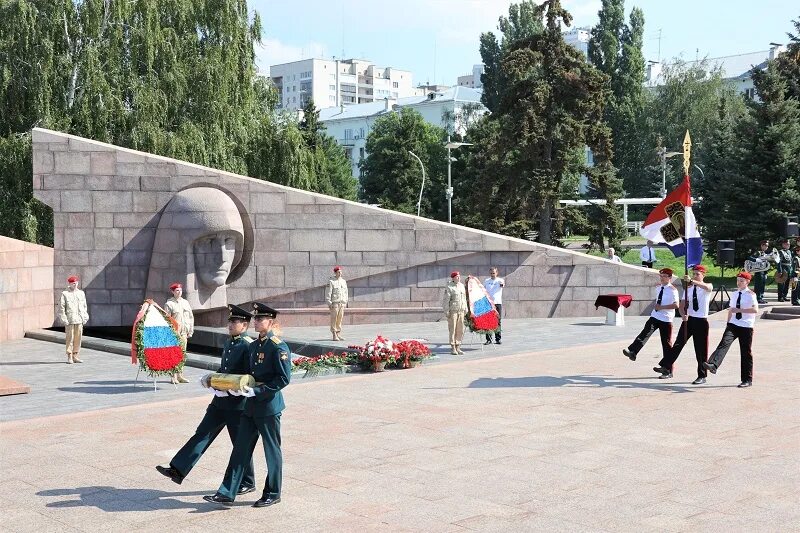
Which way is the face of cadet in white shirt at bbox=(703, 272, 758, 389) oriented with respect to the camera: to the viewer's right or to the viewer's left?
to the viewer's left

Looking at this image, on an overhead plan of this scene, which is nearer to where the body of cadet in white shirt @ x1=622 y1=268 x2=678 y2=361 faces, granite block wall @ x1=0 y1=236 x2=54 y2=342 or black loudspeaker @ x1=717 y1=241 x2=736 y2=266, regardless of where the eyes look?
the granite block wall

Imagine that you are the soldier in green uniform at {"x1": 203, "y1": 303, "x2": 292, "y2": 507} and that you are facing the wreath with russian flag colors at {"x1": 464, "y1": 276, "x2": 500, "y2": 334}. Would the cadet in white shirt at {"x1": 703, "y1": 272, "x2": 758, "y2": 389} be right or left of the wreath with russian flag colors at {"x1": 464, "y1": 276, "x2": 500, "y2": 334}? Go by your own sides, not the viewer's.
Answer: right

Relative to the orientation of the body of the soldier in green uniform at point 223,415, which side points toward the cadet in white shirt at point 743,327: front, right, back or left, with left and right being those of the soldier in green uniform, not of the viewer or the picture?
back

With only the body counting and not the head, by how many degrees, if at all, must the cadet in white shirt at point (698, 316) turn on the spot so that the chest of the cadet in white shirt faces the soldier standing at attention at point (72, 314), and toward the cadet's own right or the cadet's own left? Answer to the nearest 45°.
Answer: approximately 45° to the cadet's own right

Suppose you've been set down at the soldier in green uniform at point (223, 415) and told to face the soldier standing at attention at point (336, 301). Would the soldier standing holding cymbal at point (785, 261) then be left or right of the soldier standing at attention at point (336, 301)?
right

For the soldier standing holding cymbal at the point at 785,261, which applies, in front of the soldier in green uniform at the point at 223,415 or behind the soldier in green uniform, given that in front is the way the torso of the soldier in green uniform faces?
behind

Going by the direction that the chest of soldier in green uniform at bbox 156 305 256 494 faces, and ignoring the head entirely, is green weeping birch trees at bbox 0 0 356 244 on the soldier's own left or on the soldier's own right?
on the soldier's own right

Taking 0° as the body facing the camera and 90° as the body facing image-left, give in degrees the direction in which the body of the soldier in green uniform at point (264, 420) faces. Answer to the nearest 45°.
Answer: approximately 45°

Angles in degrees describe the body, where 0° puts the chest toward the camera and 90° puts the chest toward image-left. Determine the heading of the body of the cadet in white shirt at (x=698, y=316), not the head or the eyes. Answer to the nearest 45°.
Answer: approximately 45°

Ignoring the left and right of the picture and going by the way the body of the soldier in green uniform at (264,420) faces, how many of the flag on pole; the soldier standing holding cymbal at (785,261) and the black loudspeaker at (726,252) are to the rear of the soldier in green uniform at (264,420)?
3
